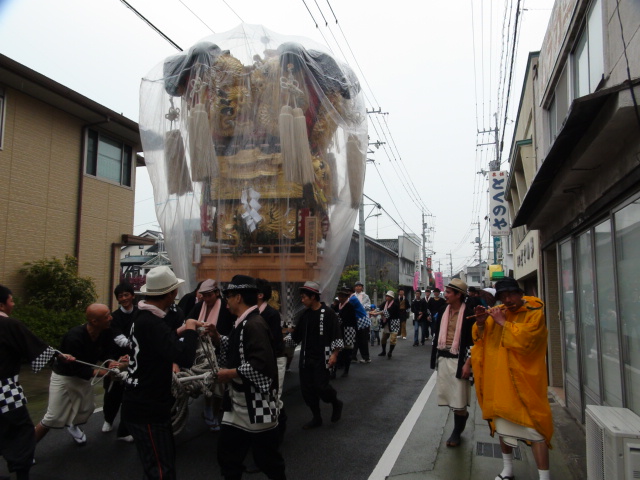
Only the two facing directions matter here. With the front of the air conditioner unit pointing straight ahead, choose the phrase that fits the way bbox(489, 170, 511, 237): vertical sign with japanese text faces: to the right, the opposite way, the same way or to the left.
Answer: to the left

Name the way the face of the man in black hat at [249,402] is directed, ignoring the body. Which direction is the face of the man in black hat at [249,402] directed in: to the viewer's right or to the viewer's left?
to the viewer's left

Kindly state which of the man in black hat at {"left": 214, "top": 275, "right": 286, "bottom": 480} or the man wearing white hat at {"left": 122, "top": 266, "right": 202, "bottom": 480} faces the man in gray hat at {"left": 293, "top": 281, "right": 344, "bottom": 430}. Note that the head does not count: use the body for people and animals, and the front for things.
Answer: the man wearing white hat

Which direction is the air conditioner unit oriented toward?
to the viewer's left

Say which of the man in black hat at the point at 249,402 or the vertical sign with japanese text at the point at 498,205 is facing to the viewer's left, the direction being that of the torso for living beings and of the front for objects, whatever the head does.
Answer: the man in black hat

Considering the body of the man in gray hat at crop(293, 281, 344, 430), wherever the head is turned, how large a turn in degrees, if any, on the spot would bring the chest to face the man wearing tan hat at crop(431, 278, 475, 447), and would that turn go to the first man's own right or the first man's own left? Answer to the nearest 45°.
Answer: approximately 90° to the first man's own left

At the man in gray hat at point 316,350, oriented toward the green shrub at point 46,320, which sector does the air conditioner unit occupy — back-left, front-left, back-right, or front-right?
back-left

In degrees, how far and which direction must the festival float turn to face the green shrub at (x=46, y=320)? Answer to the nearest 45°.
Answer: approximately 135° to its right

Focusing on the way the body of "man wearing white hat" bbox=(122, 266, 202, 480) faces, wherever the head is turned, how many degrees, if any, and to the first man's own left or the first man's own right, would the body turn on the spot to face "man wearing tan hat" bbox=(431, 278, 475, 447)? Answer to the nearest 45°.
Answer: approximately 45° to the first man's own right

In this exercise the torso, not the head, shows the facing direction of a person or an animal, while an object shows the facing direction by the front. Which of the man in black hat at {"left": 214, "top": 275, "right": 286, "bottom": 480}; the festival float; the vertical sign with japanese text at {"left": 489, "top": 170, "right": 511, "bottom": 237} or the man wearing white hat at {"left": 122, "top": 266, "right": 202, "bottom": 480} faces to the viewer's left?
the man in black hat
